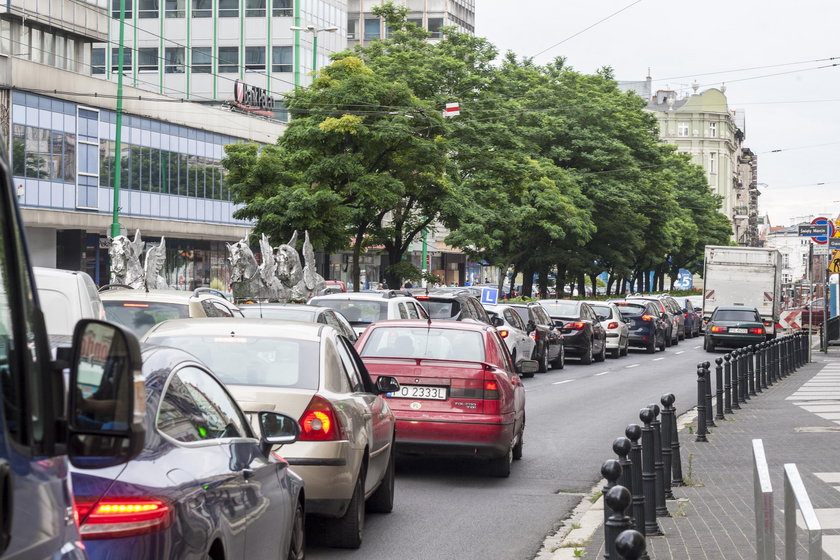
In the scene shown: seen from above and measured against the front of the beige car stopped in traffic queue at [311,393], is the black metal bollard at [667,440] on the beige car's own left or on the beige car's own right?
on the beige car's own right

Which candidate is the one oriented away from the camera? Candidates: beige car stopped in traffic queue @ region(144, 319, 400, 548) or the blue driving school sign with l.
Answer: the beige car stopped in traffic queue

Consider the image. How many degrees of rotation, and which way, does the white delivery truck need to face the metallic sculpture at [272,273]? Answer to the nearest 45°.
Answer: approximately 135° to its left

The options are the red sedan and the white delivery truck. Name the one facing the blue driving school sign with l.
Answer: the red sedan

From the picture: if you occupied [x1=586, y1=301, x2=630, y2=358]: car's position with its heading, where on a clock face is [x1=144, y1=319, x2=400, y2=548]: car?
[x1=144, y1=319, x2=400, y2=548]: car is roughly at 6 o'clock from [x1=586, y1=301, x2=630, y2=358]: car.

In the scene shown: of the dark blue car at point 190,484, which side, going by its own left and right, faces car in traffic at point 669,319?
front

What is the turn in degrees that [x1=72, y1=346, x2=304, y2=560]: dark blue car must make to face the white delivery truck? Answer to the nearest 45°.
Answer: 0° — it already faces it

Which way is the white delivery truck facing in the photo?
away from the camera

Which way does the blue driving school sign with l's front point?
toward the camera

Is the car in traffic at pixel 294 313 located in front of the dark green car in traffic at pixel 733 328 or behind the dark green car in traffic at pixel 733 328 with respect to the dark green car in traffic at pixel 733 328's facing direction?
behind

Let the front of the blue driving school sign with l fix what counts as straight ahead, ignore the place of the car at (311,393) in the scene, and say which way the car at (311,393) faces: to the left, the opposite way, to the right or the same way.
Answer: the opposite way

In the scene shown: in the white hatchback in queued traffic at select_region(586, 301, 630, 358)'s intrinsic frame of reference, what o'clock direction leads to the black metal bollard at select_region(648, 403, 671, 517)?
The black metal bollard is roughly at 6 o'clock from the white hatchback in queued traffic.

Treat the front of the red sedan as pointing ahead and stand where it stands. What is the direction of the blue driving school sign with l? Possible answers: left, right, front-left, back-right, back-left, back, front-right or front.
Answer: front

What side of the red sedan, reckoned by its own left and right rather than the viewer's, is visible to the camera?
back

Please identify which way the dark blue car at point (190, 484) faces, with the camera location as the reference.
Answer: facing away from the viewer and to the right of the viewer

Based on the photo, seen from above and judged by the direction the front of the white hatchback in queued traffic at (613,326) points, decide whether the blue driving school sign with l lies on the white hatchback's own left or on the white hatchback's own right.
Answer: on the white hatchback's own left

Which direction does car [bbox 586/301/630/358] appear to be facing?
away from the camera

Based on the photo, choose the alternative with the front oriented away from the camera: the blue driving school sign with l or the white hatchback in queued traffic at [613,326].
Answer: the white hatchback in queued traffic

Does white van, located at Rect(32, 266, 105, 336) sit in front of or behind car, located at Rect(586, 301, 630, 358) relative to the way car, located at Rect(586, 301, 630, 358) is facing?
behind
